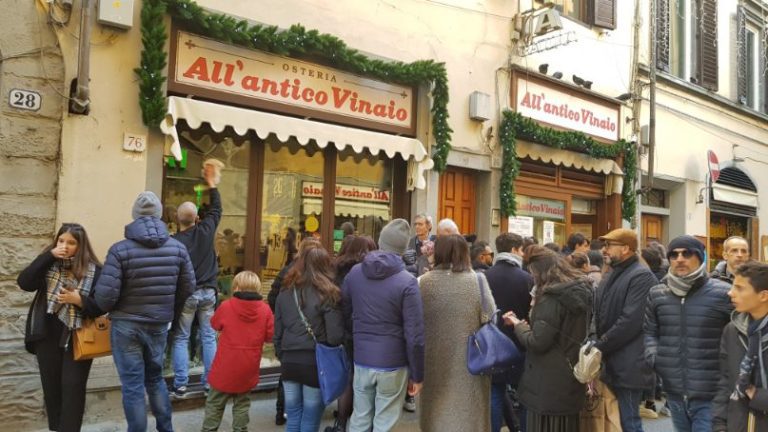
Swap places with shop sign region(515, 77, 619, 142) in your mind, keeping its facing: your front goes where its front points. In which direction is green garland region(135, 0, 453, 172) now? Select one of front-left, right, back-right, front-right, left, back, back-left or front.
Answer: right

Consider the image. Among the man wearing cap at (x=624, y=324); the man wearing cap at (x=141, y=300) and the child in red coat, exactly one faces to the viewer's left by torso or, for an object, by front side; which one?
the man wearing cap at (x=624, y=324)

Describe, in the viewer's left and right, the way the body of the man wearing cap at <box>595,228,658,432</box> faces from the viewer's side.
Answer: facing to the left of the viewer

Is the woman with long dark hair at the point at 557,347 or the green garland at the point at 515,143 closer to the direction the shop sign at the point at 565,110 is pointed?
the woman with long dark hair

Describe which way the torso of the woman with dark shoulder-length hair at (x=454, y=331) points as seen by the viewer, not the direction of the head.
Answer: away from the camera

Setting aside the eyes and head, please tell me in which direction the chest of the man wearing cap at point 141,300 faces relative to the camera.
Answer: away from the camera

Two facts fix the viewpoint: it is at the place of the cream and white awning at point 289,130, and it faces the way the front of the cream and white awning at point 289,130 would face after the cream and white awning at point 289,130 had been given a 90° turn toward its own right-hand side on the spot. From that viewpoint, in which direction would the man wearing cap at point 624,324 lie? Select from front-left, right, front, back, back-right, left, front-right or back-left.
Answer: left

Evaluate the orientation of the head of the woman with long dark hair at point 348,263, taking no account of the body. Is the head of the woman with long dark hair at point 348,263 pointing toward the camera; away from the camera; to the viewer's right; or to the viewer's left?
away from the camera

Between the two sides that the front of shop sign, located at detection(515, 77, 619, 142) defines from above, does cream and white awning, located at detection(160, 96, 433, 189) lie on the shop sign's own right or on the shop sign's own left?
on the shop sign's own right

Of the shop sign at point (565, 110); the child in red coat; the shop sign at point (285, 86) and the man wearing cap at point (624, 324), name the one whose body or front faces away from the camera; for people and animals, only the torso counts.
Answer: the child in red coat

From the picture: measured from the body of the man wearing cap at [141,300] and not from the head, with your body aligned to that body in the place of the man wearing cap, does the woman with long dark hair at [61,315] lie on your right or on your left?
on your left

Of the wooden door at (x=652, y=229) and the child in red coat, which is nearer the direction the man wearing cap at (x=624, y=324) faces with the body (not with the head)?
the child in red coat

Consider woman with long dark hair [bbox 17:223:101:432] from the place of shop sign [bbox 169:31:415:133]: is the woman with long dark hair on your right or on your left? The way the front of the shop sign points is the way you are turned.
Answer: on your right

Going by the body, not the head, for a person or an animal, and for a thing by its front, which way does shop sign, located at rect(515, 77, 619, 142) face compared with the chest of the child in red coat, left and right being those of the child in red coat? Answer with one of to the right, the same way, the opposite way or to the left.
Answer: the opposite way

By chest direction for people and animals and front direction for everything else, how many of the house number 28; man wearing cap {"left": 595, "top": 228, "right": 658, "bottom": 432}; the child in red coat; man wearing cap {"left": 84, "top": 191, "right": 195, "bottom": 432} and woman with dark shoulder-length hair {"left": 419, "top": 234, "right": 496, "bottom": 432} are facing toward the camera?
1

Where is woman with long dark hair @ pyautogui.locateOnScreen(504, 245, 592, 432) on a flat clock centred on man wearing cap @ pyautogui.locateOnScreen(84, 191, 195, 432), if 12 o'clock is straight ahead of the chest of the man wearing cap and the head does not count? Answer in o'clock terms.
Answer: The woman with long dark hair is roughly at 4 o'clock from the man wearing cap.

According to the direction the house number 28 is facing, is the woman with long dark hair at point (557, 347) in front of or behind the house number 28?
in front
